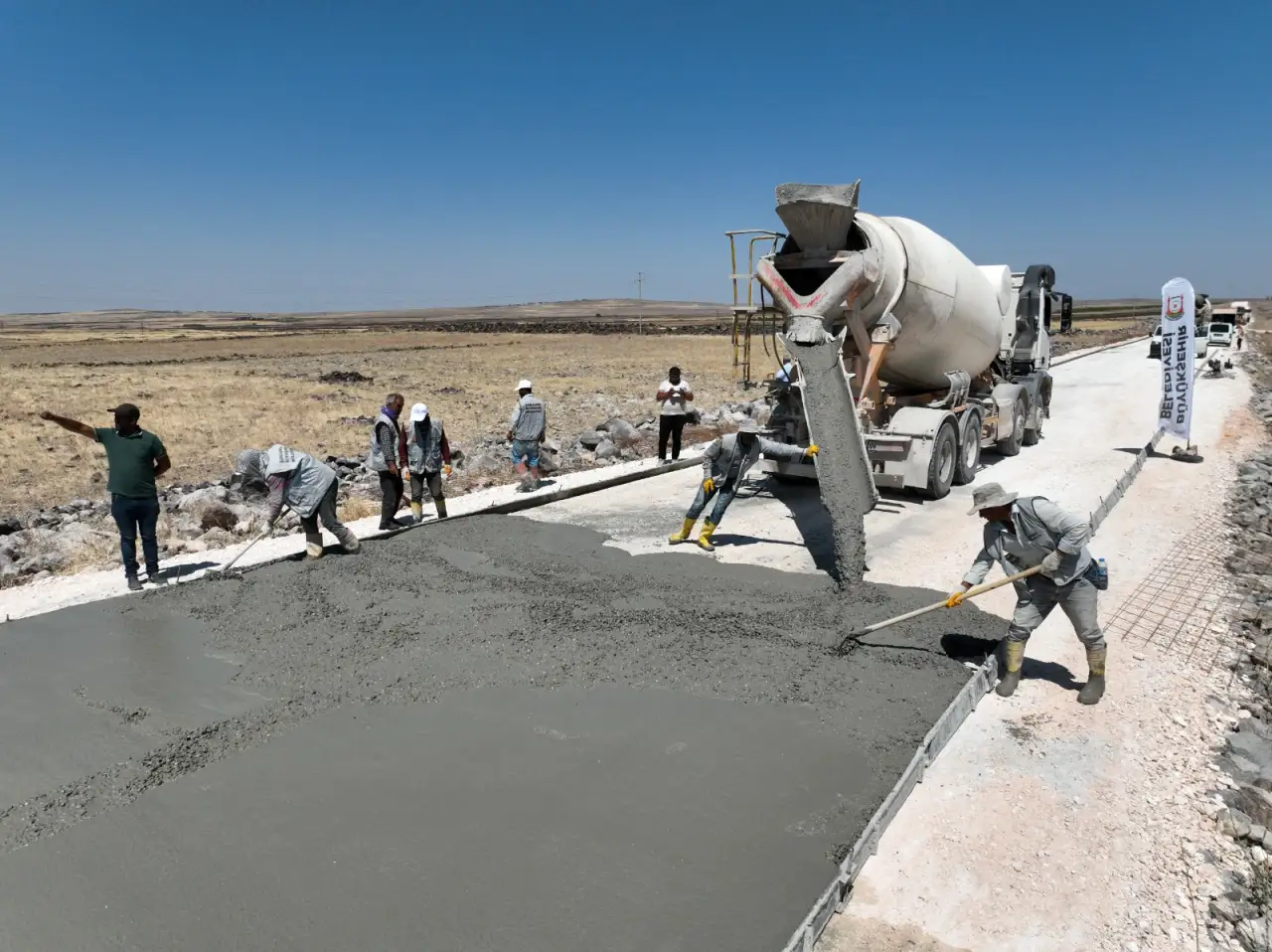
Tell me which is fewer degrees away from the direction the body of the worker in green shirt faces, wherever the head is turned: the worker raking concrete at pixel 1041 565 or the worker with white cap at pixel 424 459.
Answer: the worker raking concrete

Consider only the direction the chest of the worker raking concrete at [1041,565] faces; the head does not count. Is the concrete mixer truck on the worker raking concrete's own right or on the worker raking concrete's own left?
on the worker raking concrete's own right

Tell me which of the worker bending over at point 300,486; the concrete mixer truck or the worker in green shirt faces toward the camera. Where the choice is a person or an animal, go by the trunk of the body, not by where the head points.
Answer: the worker in green shirt

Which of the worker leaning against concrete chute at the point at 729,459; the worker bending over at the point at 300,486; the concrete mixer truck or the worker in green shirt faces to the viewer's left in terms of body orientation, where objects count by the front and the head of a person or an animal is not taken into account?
the worker bending over at the point at 300,486

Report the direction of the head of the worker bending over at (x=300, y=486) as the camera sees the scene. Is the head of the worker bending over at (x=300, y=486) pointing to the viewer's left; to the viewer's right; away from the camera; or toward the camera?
to the viewer's left

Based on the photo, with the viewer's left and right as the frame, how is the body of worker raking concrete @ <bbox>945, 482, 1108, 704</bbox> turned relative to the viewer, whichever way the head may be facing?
facing the viewer and to the left of the viewer

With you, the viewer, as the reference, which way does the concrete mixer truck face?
facing away from the viewer and to the right of the viewer

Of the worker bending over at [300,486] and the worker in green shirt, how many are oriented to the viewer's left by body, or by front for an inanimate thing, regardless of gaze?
1

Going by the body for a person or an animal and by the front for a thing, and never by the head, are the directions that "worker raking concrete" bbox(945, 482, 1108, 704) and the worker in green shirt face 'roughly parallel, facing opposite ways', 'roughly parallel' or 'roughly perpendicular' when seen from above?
roughly perpendicular
